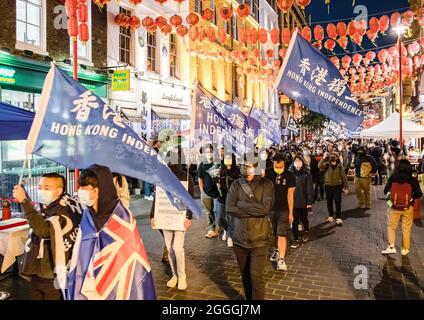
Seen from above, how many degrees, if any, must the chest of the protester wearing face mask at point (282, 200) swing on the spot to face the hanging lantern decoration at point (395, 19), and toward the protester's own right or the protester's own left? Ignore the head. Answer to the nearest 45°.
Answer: approximately 135° to the protester's own left

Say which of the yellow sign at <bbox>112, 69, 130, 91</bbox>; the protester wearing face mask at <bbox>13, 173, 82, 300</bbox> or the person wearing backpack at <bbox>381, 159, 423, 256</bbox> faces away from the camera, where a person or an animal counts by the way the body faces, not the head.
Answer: the person wearing backpack

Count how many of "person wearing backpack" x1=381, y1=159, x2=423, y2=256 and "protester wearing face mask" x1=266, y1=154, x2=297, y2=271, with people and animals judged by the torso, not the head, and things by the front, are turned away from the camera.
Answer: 1

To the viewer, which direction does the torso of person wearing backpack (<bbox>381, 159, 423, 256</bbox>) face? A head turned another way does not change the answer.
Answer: away from the camera

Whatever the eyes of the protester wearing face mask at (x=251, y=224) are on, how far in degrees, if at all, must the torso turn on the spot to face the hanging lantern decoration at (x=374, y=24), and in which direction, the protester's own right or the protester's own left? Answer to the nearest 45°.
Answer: approximately 135° to the protester's own left

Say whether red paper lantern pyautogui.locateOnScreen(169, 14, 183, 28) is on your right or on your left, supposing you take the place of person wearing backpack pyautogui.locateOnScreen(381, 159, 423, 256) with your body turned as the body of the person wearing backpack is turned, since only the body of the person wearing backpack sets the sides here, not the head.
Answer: on your left

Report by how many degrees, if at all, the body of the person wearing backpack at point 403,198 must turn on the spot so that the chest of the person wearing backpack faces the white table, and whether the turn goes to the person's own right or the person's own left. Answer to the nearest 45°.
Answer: approximately 135° to the person's own left

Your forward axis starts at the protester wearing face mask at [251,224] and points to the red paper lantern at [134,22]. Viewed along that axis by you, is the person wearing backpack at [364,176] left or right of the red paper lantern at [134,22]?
right

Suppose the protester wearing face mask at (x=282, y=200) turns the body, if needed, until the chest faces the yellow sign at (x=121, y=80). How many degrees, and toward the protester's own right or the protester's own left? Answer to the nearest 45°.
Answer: approximately 135° to the protester's own right
